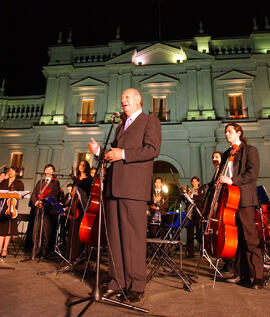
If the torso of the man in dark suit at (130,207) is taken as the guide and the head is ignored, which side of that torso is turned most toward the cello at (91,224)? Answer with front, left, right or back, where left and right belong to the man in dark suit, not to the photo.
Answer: right

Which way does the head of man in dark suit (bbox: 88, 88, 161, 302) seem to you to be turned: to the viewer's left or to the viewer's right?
to the viewer's left

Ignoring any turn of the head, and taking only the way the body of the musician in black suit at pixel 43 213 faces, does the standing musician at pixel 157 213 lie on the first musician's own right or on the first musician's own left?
on the first musician's own left

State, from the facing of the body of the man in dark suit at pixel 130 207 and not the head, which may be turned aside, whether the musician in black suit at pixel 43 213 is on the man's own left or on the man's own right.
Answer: on the man's own right

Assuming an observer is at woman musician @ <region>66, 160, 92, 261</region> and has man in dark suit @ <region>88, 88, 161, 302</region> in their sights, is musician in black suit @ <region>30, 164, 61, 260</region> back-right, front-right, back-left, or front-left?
back-right

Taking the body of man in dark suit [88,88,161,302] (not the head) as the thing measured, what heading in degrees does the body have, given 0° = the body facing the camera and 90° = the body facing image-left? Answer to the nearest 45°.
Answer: approximately 45°

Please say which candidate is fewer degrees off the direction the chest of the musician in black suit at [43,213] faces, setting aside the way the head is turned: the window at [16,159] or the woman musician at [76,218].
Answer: the woman musician

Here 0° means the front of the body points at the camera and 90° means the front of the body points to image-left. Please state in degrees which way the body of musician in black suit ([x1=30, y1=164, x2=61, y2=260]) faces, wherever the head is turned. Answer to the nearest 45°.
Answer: approximately 0°

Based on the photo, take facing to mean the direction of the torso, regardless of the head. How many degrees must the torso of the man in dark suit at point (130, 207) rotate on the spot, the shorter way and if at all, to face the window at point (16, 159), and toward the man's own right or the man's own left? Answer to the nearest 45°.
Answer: approximately 90° to the man's own right
